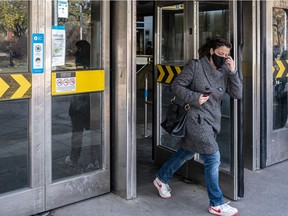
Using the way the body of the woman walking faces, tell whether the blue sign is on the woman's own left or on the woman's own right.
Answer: on the woman's own right

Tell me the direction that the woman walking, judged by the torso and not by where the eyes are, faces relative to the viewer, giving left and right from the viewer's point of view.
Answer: facing the viewer and to the right of the viewer

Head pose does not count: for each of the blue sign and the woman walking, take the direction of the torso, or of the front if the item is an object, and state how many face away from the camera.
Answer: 0

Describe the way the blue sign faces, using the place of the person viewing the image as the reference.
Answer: facing the viewer

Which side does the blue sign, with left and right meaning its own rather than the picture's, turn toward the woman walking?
left
